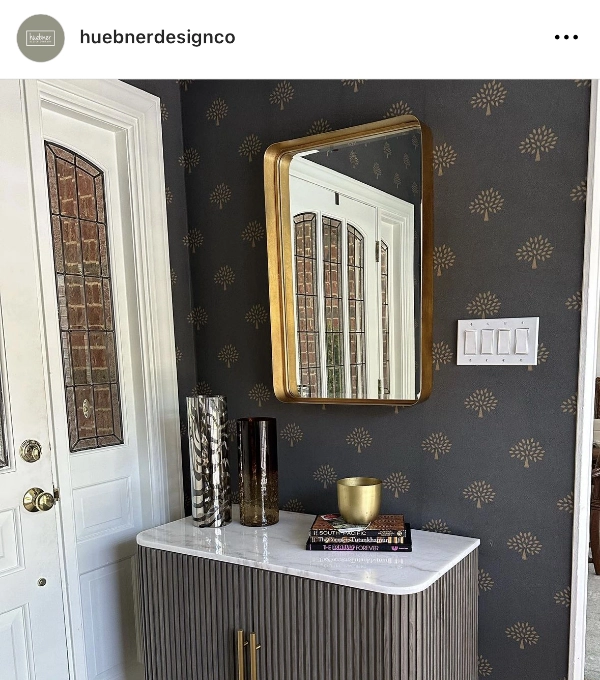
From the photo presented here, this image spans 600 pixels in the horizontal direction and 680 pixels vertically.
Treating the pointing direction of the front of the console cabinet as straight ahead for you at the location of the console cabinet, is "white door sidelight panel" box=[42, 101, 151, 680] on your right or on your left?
on your right

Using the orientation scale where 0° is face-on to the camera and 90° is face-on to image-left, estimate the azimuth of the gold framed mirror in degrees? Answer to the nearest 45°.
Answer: approximately 45°

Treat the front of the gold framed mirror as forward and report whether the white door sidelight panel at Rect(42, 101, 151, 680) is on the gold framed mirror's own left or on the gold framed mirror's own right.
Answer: on the gold framed mirror's own right

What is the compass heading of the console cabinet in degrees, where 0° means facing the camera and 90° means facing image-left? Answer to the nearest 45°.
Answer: approximately 45°
